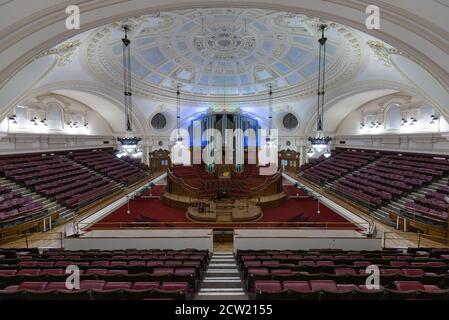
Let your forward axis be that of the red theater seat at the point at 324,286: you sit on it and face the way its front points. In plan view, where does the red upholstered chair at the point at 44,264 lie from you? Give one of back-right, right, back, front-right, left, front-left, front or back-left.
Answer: left

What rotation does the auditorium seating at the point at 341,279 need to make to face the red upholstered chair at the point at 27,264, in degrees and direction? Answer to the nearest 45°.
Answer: approximately 90° to its left

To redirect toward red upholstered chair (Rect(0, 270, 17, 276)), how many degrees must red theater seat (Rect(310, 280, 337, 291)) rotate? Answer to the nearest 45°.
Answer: approximately 90° to its left

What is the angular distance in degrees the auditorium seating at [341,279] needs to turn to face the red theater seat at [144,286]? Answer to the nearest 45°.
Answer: approximately 135° to its left

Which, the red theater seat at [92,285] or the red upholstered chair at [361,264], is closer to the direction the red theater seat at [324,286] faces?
the red upholstered chair

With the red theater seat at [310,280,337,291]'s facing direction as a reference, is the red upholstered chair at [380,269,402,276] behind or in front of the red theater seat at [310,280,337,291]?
in front

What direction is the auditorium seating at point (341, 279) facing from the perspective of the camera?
away from the camera

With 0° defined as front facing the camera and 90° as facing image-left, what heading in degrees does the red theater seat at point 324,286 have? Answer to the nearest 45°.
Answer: approximately 180°
